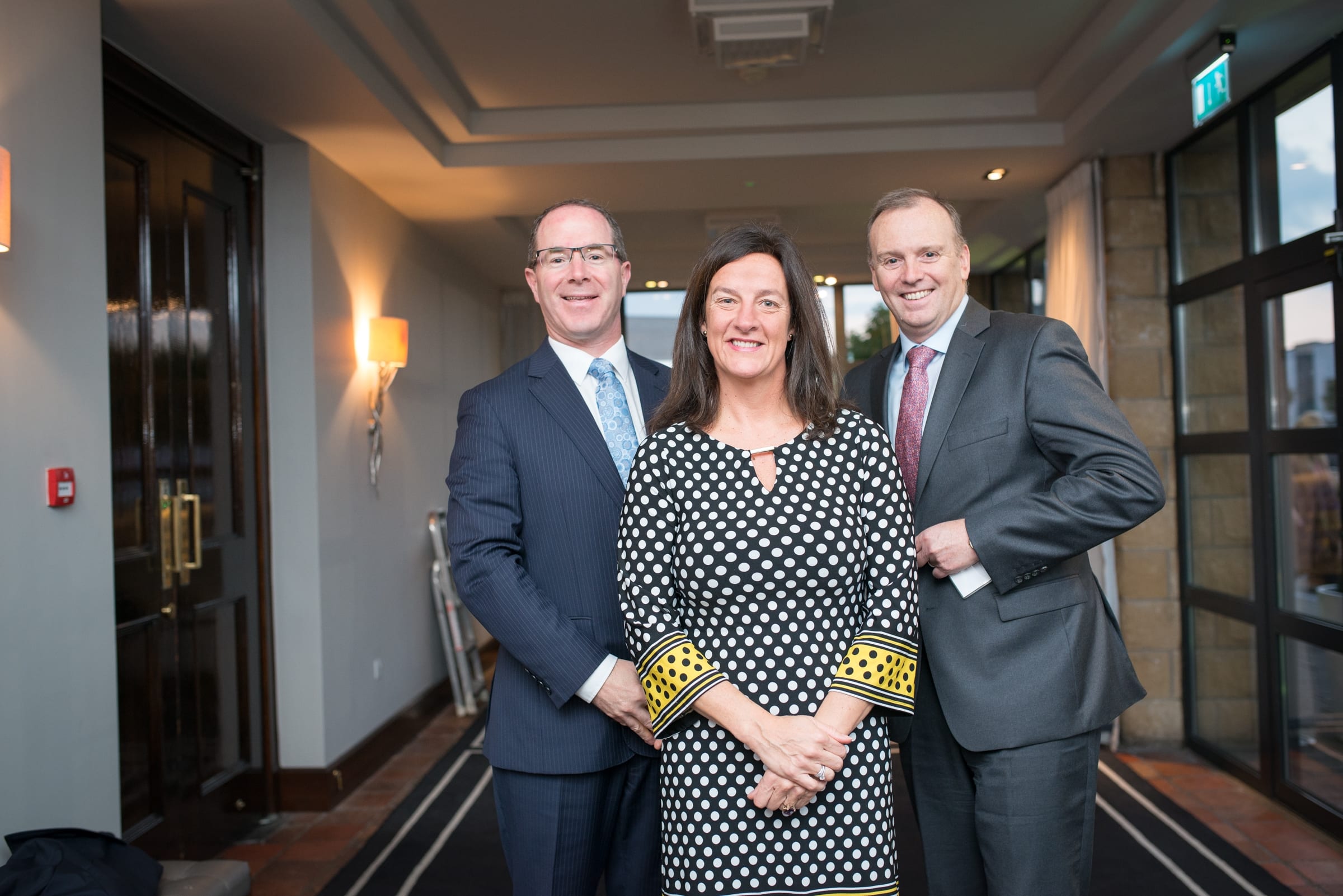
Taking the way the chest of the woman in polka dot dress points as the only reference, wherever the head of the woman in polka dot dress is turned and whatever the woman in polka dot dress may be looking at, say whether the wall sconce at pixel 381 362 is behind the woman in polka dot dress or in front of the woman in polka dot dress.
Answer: behind

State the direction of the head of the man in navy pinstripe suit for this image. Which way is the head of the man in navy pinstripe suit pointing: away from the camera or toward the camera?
toward the camera

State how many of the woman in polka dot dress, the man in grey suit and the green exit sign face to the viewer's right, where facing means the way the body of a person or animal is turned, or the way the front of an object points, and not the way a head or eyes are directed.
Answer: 0

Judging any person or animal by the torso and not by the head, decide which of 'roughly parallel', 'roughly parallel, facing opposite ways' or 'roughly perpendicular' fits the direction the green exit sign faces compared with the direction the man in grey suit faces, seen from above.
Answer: roughly parallel

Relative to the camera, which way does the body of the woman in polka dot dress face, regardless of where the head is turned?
toward the camera

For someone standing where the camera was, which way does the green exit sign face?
facing the viewer and to the left of the viewer

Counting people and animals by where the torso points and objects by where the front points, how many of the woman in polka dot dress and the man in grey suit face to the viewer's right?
0

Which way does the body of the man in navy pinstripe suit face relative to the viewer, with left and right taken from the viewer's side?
facing the viewer and to the right of the viewer

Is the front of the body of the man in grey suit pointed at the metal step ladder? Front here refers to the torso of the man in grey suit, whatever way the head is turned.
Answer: no

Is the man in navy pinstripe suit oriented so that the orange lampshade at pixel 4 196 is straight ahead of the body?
no

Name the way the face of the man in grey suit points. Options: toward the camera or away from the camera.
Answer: toward the camera

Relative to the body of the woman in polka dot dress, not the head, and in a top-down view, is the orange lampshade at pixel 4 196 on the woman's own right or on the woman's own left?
on the woman's own right

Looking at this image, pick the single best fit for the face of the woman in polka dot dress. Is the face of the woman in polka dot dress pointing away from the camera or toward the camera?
toward the camera

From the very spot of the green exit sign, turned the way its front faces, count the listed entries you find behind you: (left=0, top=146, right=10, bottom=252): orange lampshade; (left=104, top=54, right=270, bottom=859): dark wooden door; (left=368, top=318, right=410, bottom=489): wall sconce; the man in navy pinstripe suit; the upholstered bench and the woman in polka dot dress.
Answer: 0

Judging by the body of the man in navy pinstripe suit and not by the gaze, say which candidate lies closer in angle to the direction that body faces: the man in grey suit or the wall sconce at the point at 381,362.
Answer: the man in grey suit

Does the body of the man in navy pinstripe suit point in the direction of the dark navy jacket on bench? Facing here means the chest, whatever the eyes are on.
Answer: no

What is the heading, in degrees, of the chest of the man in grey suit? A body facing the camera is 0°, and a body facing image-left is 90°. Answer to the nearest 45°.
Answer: approximately 45°

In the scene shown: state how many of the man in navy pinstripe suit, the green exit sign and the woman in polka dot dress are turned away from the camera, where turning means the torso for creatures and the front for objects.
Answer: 0
